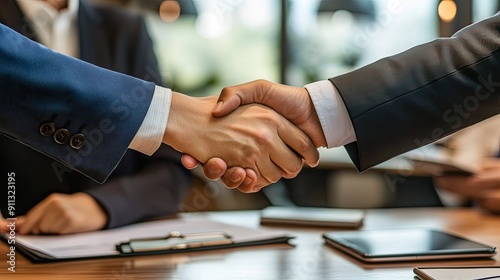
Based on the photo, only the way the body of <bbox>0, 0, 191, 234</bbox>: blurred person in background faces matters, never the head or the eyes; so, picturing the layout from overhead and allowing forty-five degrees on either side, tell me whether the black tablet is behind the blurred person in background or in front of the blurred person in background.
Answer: in front

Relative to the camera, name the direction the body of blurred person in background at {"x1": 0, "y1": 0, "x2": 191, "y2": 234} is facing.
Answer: toward the camera

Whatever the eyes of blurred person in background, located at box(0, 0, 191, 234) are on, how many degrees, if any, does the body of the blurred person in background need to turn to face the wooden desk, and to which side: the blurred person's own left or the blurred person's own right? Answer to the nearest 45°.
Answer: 0° — they already face it

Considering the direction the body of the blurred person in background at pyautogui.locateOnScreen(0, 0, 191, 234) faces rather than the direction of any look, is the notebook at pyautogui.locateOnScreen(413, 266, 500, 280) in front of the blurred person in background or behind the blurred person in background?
in front
